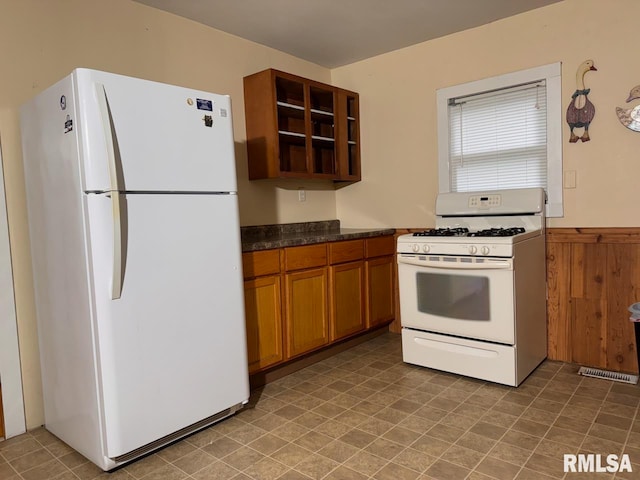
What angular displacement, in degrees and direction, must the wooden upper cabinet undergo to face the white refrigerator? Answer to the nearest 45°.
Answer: approximately 90° to its right

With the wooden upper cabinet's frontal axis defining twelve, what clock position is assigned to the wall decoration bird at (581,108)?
The wall decoration bird is roughly at 11 o'clock from the wooden upper cabinet.

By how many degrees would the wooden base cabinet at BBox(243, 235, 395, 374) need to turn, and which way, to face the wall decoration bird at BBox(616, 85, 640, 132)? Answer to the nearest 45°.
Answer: approximately 45° to its left

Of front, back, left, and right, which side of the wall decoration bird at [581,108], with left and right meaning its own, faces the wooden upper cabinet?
right
